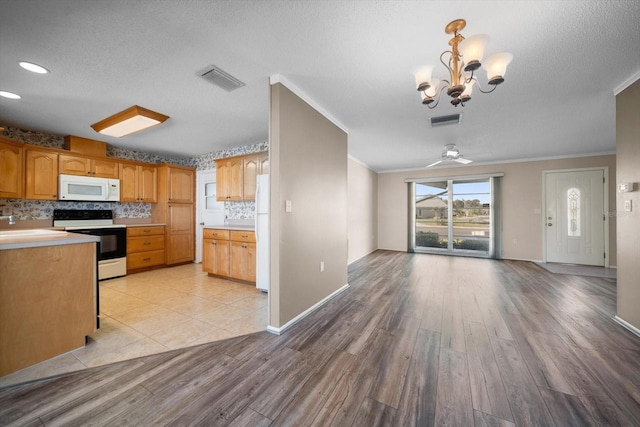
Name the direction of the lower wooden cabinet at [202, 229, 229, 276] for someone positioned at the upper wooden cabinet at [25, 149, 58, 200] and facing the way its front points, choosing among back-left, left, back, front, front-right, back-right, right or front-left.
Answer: front-left

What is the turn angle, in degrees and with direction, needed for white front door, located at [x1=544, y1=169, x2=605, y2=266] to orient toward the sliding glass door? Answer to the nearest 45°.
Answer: approximately 90° to its right

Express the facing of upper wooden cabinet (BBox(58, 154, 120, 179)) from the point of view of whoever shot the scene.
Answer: facing the viewer and to the right of the viewer

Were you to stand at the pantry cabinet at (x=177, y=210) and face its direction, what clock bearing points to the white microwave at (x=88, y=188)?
The white microwave is roughly at 4 o'clock from the pantry cabinet.

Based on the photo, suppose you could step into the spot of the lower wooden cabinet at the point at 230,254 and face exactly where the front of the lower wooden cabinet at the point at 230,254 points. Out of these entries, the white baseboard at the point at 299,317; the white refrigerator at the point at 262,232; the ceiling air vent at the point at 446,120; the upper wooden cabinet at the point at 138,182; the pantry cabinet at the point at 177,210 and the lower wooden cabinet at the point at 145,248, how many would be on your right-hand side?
3

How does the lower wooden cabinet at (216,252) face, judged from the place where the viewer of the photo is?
facing the viewer and to the left of the viewer

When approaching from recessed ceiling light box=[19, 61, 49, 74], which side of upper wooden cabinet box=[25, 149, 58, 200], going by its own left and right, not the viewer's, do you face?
front

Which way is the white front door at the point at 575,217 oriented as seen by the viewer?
toward the camera

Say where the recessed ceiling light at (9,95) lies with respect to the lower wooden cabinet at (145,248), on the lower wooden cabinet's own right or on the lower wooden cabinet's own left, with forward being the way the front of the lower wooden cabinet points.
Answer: on the lower wooden cabinet's own right

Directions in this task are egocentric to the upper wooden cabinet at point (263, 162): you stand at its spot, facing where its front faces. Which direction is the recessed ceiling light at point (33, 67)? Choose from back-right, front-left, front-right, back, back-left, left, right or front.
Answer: front

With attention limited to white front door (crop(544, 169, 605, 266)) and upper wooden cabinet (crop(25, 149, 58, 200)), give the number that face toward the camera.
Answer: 2

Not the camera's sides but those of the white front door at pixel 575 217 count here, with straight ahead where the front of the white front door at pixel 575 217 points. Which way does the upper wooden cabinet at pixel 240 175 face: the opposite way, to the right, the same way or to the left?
the same way

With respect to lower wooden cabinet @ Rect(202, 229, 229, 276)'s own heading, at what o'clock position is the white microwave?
The white microwave is roughly at 2 o'clock from the lower wooden cabinet.

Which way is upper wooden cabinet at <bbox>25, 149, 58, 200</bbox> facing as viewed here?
toward the camera
